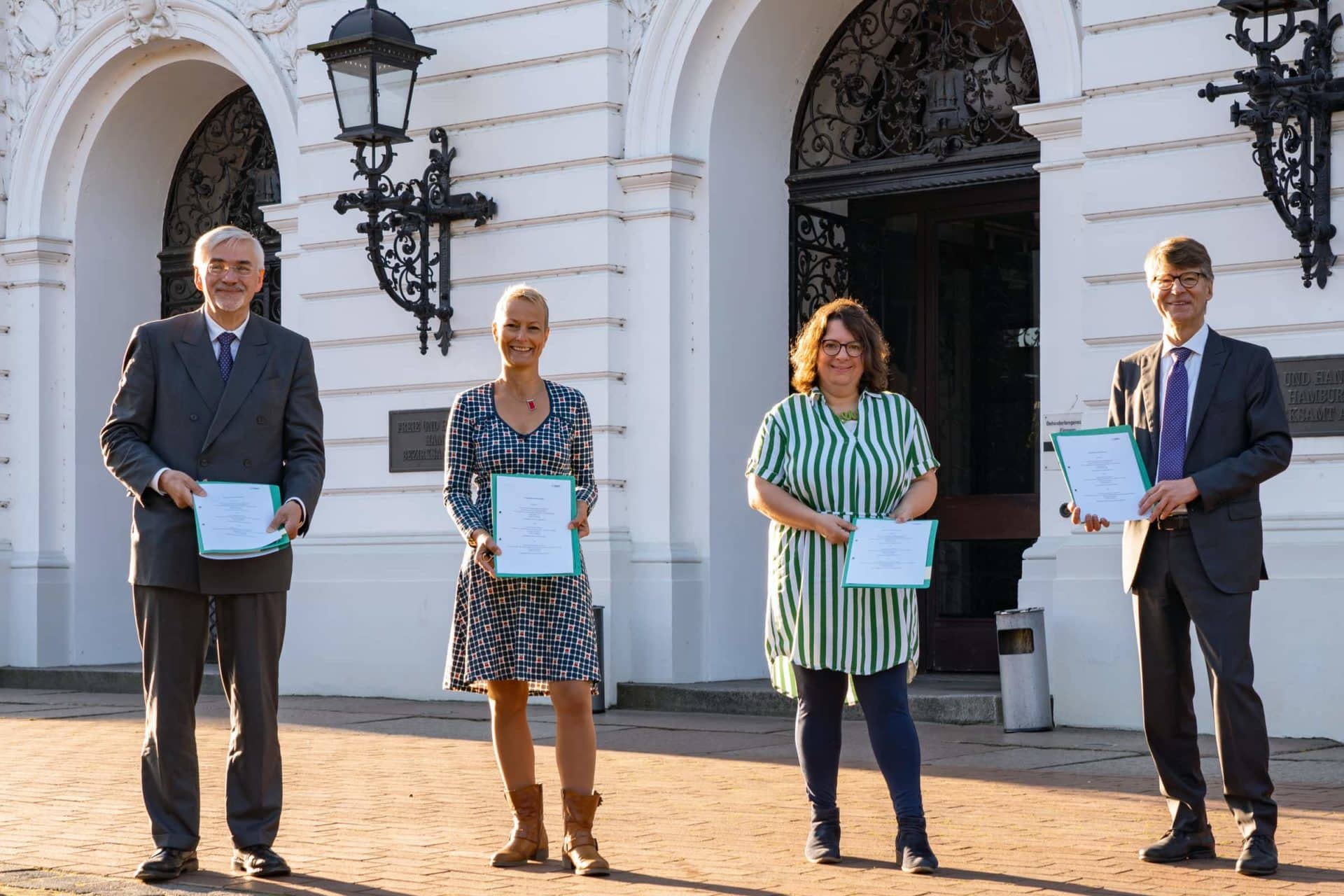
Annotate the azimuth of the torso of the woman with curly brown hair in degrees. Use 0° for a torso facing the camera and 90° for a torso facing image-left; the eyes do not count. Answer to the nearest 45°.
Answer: approximately 0°

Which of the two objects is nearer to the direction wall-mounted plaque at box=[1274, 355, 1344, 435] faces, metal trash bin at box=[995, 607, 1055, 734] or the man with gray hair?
the man with gray hair

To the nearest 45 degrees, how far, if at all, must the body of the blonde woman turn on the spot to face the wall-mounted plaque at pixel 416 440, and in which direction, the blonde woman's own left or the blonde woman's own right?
approximately 180°

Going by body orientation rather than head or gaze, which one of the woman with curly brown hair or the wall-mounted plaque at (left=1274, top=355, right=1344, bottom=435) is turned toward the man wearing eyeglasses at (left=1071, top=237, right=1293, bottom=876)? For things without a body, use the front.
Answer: the wall-mounted plaque

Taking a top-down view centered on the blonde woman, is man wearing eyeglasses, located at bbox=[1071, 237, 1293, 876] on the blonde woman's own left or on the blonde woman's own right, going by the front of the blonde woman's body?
on the blonde woman's own left

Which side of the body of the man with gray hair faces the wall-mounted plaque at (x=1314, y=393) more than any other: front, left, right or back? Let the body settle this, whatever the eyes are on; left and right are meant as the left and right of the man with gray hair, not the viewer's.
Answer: left

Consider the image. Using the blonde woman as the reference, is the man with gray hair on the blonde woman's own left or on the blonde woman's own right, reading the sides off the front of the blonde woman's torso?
on the blonde woman's own right
